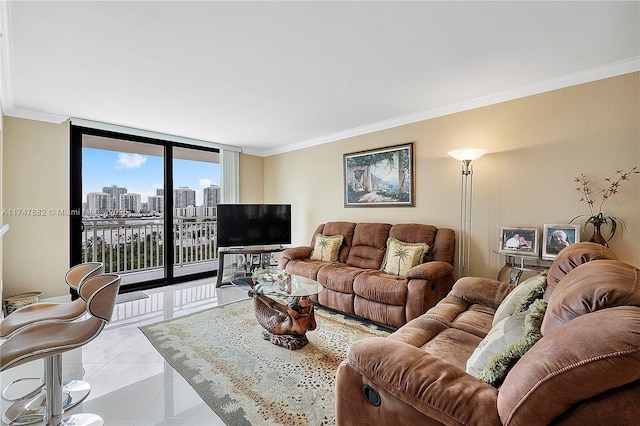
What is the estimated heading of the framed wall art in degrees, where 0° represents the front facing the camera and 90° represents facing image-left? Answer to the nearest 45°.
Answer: approximately 45°

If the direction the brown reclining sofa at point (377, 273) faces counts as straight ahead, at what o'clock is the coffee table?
The coffee table is roughly at 12 o'clock from the brown reclining sofa.

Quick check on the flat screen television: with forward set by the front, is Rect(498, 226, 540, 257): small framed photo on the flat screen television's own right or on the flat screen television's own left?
on the flat screen television's own left

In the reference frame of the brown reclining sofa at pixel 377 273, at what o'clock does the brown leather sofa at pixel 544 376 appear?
the brown leather sofa at pixel 544 376 is roughly at 10 o'clock from the brown reclining sofa at pixel 377 273.

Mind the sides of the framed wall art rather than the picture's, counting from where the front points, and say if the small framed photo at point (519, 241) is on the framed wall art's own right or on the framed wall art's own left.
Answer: on the framed wall art's own left

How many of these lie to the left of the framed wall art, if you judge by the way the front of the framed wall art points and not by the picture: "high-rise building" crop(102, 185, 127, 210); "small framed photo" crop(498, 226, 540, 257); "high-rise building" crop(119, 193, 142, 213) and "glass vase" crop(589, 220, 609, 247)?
2
